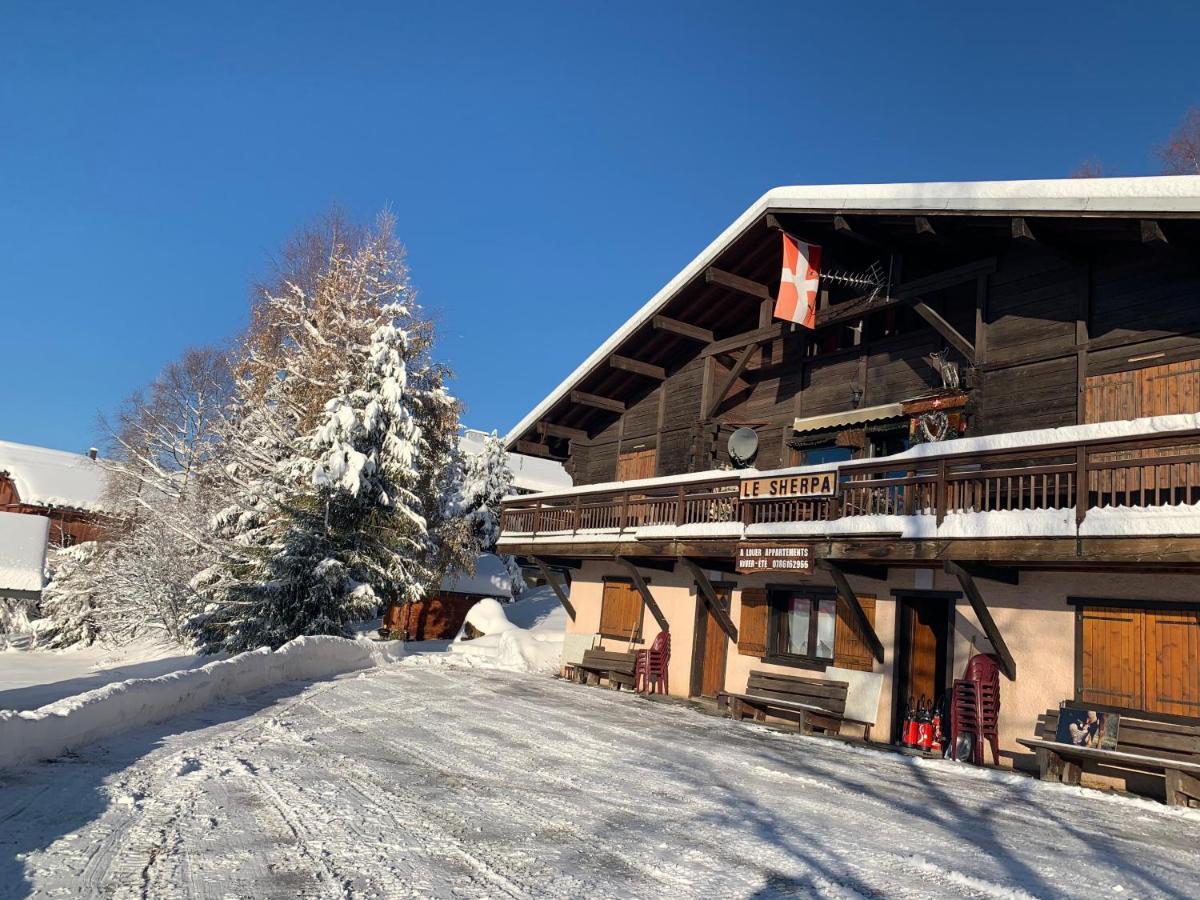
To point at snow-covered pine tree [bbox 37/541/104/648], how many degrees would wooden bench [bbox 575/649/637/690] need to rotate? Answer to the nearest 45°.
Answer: approximately 90° to its right

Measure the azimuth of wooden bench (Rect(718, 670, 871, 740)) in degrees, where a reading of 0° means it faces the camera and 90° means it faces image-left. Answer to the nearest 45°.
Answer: approximately 45°

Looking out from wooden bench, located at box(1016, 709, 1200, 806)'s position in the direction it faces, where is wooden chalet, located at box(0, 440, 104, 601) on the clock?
The wooden chalet is roughly at 2 o'clock from the wooden bench.

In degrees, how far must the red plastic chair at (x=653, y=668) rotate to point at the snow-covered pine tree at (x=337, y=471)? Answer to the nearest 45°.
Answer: approximately 90° to its right

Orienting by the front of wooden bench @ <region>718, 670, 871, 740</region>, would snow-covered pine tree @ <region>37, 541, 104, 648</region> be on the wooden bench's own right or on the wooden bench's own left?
on the wooden bench's own right

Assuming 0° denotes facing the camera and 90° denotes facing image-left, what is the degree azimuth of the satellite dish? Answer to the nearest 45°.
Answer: approximately 45°
